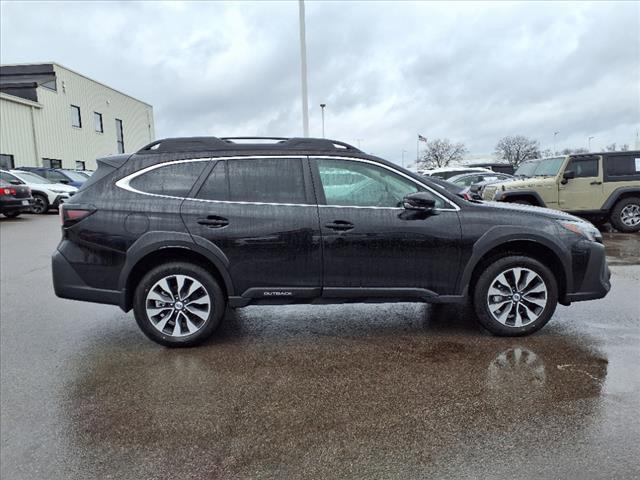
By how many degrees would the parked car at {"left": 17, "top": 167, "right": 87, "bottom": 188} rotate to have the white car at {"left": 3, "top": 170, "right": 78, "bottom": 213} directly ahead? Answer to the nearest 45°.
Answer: approximately 45° to its right

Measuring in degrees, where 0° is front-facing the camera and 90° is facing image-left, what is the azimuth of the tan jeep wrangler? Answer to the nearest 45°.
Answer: approximately 45°

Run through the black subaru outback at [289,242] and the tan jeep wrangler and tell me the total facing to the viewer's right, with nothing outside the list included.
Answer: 1

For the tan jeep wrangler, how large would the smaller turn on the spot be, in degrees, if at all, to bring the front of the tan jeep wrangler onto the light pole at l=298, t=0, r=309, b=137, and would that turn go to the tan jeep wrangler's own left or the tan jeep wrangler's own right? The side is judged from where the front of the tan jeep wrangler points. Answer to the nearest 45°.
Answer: approximately 45° to the tan jeep wrangler's own right

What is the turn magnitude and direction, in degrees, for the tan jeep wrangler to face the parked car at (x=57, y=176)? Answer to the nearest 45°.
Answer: approximately 45° to its right

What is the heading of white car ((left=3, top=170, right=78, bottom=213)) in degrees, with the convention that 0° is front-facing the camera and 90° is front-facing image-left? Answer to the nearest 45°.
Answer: approximately 315°

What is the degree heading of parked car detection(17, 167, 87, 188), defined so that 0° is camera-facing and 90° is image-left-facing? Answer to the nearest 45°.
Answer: approximately 315°

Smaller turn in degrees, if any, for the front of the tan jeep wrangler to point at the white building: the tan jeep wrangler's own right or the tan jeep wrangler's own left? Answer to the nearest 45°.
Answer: approximately 45° to the tan jeep wrangler's own right

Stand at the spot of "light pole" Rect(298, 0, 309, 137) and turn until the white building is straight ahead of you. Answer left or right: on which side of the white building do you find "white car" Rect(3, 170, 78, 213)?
left

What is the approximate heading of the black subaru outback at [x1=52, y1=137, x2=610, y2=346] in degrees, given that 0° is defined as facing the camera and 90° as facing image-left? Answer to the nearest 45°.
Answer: approximately 270°

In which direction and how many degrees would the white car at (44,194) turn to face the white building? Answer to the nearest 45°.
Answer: approximately 135° to its left

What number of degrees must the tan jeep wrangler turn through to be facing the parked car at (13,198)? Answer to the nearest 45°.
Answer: approximately 45° to its right

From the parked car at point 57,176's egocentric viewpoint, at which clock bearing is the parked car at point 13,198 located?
the parked car at point 13,198 is roughly at 2 o'clock from the parked car at point 57,176.
